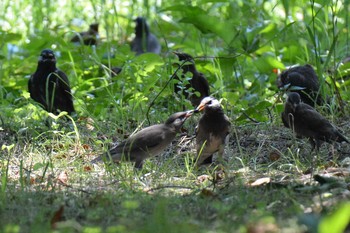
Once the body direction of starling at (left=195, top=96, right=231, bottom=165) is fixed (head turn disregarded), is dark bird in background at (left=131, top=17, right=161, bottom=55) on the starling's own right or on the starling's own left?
on the starling's own right

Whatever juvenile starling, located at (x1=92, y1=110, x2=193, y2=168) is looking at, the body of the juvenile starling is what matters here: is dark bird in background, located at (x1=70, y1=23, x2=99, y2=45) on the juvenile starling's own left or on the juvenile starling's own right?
on the juvenile starling's own left

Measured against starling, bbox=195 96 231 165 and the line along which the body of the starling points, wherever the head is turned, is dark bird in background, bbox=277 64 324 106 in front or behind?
behind

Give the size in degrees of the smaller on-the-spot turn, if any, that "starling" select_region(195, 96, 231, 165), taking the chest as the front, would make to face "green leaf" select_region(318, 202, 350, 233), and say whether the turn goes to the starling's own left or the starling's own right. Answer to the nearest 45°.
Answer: approximately 45° to the starling's own left

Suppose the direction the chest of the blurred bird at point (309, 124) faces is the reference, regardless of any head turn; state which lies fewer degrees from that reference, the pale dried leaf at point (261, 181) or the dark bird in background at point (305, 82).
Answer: the pale dried leaf

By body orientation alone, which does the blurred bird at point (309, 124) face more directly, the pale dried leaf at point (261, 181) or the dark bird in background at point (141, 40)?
the pale dried leaf

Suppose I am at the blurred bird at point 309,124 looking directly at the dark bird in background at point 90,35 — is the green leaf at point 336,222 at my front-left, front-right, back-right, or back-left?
back-left

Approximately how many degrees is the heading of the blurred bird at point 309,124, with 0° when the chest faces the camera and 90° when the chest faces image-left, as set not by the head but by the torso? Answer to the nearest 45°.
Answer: approximately 45°

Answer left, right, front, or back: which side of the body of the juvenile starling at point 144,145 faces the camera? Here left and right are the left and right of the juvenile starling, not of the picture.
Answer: right

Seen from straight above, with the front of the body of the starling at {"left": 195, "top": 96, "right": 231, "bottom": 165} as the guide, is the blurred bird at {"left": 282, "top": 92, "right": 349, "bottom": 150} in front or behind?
behind
